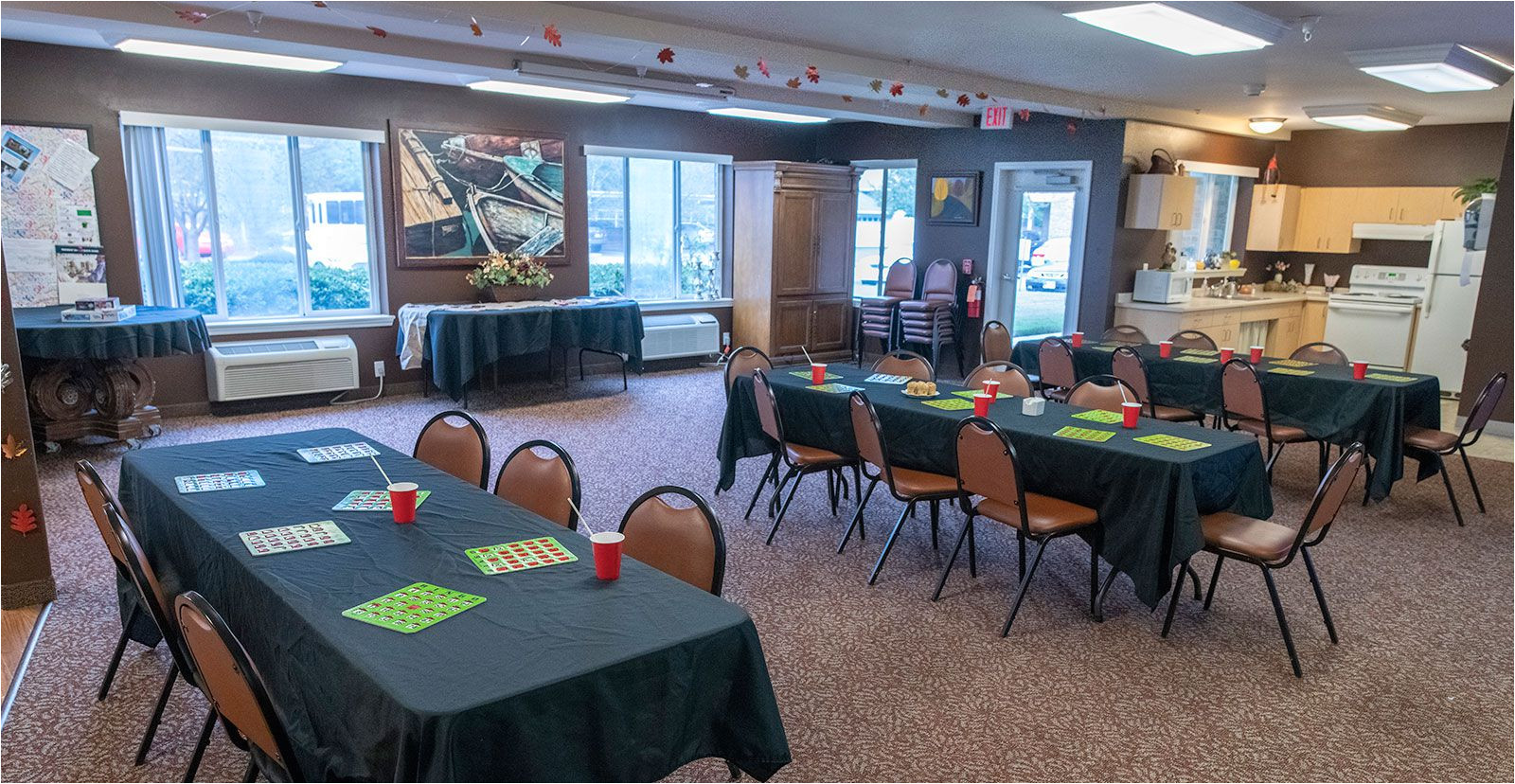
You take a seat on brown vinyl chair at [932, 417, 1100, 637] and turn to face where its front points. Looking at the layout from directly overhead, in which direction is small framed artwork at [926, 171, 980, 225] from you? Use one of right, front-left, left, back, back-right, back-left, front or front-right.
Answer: front-left

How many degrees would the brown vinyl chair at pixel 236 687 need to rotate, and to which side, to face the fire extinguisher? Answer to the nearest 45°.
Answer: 0° — it already faces it

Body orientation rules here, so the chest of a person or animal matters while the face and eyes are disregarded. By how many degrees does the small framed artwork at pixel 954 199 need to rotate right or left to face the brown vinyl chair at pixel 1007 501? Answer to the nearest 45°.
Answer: approximately 45° to its left

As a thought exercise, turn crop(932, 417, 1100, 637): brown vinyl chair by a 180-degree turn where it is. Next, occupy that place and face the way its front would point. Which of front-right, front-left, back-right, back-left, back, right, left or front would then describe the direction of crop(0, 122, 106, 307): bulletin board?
front-right

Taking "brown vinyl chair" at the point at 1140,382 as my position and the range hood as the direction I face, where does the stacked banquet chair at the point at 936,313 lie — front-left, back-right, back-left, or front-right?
front-left

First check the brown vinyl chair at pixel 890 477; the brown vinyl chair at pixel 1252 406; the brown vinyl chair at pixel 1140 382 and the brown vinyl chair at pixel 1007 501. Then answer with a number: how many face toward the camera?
0

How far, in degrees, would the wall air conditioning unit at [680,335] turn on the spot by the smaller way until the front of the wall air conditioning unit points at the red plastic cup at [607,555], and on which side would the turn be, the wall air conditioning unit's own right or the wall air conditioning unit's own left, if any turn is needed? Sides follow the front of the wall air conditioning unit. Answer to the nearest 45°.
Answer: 0° — it already faces it

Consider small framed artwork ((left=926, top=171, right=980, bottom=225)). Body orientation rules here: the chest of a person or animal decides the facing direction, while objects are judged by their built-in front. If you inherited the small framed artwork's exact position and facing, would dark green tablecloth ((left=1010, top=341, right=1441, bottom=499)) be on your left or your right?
on your left

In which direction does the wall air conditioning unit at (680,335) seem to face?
toward the camera

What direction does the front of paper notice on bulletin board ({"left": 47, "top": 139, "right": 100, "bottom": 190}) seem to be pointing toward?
toward the camera

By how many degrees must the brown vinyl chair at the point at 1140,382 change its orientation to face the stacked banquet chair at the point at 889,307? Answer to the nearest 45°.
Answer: approximately 90° to its left

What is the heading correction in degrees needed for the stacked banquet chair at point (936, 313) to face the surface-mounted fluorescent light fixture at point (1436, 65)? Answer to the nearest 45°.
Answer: approximately 90° to its left

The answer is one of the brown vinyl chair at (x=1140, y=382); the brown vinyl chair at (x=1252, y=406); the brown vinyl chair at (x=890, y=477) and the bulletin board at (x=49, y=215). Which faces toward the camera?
the bulletin board

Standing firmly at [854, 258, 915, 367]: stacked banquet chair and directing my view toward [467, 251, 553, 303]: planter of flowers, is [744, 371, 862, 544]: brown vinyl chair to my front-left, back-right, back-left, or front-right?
front-left

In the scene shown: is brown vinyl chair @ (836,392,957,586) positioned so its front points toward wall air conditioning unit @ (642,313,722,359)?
no

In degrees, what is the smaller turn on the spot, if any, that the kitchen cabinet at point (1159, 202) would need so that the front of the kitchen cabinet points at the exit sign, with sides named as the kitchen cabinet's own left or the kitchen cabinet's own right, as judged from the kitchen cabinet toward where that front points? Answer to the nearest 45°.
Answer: approximately 90° to the kitchen cabinet's own right

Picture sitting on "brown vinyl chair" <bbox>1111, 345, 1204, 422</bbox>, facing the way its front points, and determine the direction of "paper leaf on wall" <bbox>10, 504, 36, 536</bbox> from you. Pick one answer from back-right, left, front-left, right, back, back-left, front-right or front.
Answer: back

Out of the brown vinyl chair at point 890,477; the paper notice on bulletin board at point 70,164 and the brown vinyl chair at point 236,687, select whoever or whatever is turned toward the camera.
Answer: the paper notice on bulletin board
